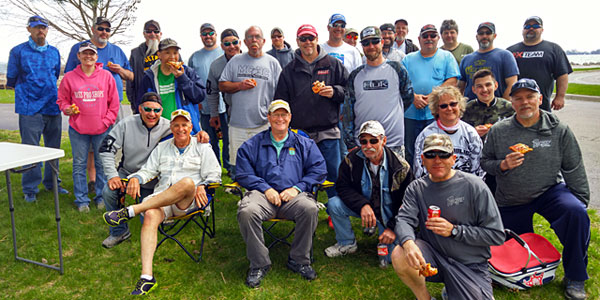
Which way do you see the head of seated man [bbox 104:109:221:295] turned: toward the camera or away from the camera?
toward the camera

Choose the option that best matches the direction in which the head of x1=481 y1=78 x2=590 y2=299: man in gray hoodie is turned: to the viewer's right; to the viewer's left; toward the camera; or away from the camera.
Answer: toward the camera

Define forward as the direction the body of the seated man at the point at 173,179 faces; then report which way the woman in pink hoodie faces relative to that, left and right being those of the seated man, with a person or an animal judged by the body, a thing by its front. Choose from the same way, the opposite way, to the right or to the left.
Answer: the same way

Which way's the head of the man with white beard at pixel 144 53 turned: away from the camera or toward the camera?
toward the camera

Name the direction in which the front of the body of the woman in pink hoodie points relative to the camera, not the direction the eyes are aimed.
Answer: toward the camera

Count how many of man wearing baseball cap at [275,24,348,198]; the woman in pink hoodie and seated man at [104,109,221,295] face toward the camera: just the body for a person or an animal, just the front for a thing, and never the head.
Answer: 3

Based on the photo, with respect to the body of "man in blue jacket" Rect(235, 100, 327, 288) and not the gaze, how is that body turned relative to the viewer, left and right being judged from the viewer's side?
facing the viewer

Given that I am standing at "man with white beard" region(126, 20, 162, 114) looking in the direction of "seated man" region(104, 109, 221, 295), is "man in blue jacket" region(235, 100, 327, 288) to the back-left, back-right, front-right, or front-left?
front-left

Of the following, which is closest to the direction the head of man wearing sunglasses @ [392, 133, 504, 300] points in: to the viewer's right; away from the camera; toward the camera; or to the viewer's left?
toward the camera

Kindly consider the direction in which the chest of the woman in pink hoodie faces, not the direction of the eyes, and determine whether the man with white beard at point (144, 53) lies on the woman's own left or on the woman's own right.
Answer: on the woman's own left

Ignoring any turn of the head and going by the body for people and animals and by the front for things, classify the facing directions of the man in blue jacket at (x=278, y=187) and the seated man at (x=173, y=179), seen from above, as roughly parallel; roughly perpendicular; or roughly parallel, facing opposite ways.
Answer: roughly parallel

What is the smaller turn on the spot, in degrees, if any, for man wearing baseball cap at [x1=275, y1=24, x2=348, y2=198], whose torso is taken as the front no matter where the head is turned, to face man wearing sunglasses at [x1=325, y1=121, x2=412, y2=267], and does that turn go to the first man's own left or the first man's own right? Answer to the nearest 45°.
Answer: approximately 45° to the first man's own left

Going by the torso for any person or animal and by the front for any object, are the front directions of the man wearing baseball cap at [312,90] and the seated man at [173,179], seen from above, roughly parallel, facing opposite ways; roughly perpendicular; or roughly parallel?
roughly parallel

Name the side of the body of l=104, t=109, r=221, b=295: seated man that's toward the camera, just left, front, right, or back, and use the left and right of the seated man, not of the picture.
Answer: front

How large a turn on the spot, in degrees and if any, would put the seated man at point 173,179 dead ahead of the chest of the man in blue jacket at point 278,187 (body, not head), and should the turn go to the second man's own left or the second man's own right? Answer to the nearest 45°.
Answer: approximately 90° to the second man's own right

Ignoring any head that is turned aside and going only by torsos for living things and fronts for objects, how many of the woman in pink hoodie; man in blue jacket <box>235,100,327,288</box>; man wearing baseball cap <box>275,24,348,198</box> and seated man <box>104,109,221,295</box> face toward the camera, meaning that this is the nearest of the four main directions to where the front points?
4

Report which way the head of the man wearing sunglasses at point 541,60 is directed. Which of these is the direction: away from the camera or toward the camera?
toward the camera

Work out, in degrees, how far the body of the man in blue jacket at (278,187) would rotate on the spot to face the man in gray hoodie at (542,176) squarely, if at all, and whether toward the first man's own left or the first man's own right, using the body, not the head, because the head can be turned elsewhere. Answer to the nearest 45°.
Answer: approximately 90° to the first man's own left
